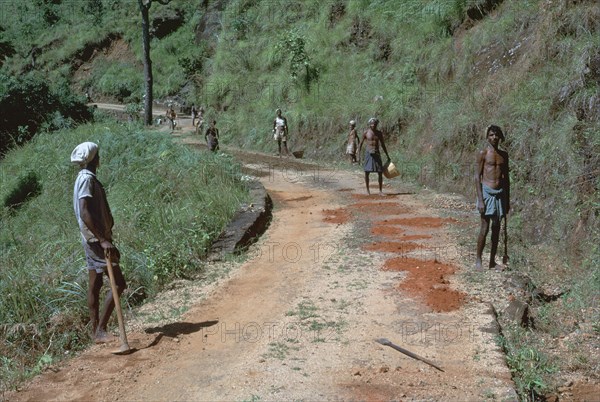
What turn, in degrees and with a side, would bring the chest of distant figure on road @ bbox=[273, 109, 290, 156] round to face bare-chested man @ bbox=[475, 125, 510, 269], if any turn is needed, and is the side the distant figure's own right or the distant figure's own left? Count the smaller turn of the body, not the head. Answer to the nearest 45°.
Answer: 0° — they already face them

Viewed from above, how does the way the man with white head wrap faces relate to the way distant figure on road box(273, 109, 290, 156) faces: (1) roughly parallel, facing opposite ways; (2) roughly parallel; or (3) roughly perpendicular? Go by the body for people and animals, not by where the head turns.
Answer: roughly perpendicular

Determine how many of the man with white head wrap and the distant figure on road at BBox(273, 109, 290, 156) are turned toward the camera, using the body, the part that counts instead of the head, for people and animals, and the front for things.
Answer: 1

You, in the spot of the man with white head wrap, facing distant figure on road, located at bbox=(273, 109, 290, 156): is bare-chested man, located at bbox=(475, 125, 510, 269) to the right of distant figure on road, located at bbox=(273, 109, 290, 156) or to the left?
right

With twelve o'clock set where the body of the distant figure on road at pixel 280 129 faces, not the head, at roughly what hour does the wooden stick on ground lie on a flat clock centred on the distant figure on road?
The wooden stick on ground is roughly at 12 o'clock from the distant figure on road.

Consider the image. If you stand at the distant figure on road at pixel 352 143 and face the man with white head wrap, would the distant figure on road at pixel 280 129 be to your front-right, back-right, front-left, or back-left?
back-right

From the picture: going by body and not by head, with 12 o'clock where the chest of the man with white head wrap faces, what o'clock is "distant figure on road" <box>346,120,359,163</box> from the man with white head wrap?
The distant figure on road is roughly at 10 o'clock from the man with white head wrap.

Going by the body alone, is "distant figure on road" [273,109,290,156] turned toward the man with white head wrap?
yes

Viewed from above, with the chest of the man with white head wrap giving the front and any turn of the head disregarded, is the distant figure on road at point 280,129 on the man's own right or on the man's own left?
on the man's own left

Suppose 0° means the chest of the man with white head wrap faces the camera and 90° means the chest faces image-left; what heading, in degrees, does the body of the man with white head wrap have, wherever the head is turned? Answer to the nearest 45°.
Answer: approximately 270°
